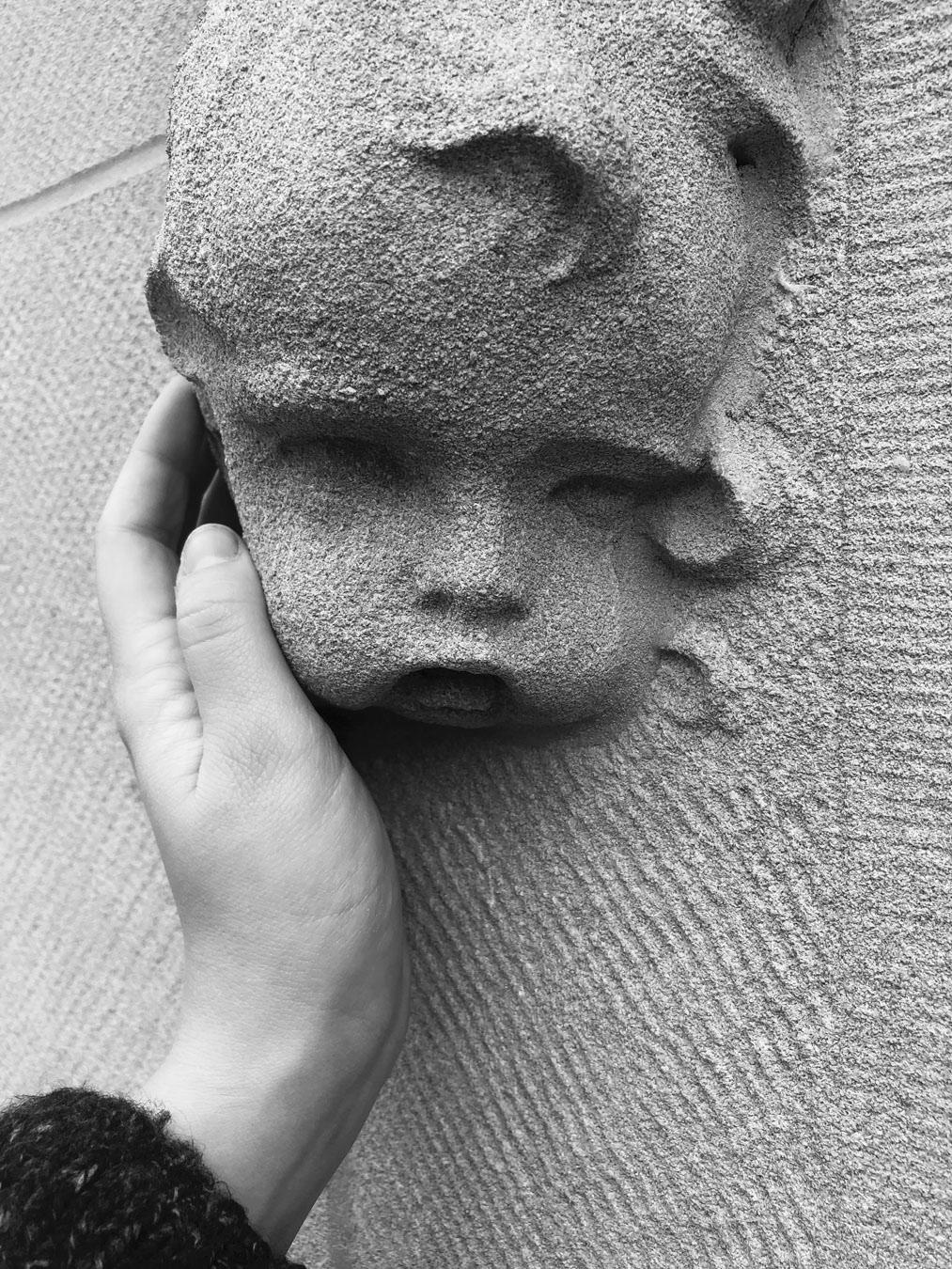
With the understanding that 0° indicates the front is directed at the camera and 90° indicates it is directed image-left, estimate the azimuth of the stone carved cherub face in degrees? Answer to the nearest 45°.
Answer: approximately 0°
